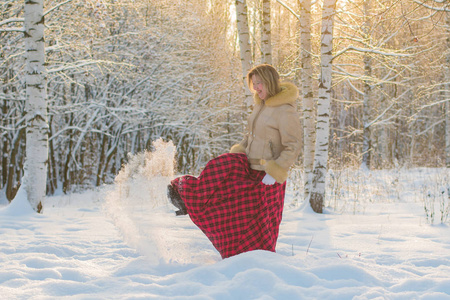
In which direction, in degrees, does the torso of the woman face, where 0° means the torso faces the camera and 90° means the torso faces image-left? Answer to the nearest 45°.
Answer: approximately 45°

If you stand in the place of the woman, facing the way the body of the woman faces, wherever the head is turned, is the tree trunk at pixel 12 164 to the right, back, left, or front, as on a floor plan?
right

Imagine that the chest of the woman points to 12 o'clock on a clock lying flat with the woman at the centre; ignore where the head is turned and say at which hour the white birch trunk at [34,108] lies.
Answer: The white birch trunk is roughly at 3 o'clock from the woman.

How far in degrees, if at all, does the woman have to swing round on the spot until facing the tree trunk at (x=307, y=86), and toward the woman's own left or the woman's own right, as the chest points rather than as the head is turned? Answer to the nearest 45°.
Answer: approximately 135° to the woman's own right

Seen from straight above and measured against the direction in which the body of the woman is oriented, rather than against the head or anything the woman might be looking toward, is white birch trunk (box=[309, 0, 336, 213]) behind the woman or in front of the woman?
behind

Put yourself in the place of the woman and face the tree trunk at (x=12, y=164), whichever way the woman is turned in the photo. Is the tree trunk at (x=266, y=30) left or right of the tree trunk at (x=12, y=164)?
right

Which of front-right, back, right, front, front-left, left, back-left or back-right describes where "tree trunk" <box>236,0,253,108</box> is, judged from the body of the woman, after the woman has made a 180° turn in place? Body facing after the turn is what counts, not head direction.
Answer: front-left
